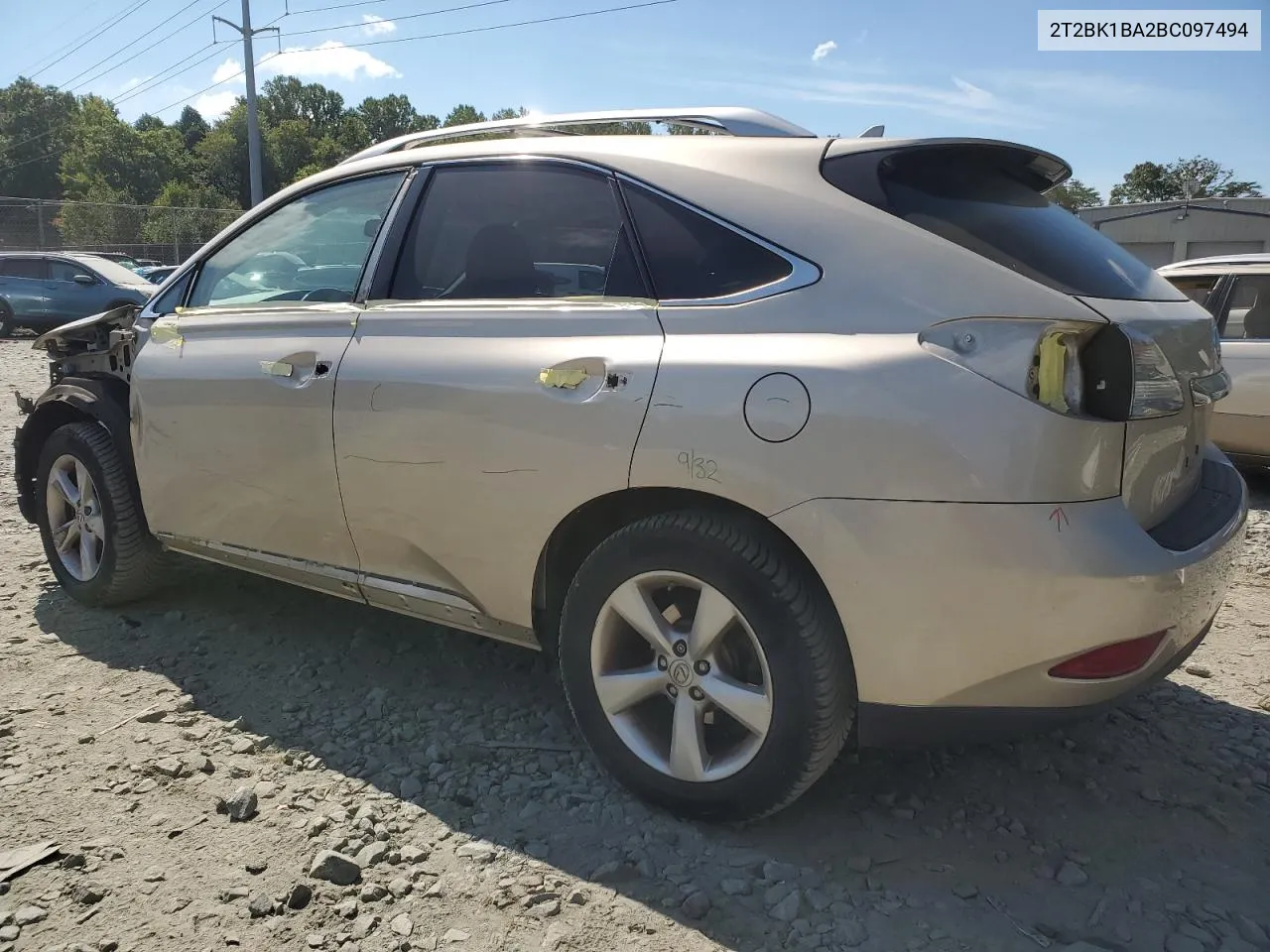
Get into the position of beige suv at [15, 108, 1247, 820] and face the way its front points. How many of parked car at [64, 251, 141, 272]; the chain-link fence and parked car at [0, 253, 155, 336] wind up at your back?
0

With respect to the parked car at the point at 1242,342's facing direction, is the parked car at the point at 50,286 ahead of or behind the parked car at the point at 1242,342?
behind

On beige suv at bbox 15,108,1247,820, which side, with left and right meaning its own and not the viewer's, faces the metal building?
right

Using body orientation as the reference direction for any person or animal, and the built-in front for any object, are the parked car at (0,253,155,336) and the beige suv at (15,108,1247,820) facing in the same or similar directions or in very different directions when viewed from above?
very different directions

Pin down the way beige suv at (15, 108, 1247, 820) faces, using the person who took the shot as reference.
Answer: facing away from the viewer and to the left of the viewer

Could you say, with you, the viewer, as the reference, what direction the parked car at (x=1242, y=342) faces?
facing to the right of the viewer

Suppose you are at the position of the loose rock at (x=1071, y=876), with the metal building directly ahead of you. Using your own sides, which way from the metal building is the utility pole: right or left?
left

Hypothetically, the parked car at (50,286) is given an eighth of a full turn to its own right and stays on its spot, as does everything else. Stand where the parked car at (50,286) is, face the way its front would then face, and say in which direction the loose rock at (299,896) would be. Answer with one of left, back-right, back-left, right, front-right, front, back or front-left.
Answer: front

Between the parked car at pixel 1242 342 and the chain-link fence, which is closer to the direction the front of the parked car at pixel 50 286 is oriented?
the parked car

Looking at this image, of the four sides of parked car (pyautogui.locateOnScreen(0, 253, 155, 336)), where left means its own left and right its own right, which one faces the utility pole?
left

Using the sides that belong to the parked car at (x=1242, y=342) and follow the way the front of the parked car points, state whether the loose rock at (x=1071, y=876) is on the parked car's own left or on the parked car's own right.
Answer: on the parked car's own right

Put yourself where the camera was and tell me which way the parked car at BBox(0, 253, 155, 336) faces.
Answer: facing the viewer and to the right of the viewer

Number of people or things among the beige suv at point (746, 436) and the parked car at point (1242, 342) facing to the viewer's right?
1

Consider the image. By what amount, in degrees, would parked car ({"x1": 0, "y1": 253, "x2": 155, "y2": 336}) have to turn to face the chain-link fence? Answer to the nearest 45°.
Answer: approximately 135° to its left
